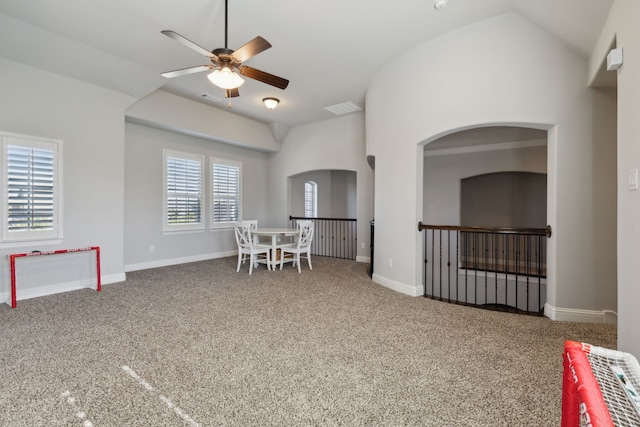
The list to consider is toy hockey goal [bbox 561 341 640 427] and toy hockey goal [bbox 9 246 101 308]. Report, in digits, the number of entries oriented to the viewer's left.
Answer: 1

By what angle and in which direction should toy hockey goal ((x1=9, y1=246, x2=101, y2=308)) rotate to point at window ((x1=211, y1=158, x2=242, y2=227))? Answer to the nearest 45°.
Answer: approximately 45° to its left

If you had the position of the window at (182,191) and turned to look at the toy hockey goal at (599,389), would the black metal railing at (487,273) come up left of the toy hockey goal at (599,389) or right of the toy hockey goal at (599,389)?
left

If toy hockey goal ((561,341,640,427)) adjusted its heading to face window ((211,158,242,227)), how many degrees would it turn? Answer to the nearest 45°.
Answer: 0° — it already faces it

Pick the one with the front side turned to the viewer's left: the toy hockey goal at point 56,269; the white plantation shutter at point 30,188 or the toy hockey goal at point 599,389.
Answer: the toy hockey goal at point 599,389

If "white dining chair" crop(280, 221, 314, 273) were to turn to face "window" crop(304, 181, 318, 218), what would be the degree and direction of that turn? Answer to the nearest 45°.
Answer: approximately 45° to its right

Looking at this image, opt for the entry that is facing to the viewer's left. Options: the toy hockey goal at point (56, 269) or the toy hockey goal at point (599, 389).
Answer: the toy hockey goal at point (599, 389)

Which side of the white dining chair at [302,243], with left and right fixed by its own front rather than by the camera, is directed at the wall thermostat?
back

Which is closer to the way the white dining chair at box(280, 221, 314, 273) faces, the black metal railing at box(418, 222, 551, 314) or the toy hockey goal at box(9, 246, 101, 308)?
the toy hockey goal

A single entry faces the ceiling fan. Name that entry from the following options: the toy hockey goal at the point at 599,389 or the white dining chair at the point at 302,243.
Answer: the toy hockey goal

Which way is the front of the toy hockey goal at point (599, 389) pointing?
to the viewer's left

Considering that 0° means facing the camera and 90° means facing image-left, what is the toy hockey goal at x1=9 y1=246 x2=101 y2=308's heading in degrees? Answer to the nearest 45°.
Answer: approximately 315°

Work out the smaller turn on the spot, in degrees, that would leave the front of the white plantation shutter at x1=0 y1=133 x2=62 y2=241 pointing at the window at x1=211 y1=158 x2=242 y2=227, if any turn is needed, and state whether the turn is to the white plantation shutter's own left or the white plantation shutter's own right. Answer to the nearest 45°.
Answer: approximately 45° to the white plantation shutter's own left
